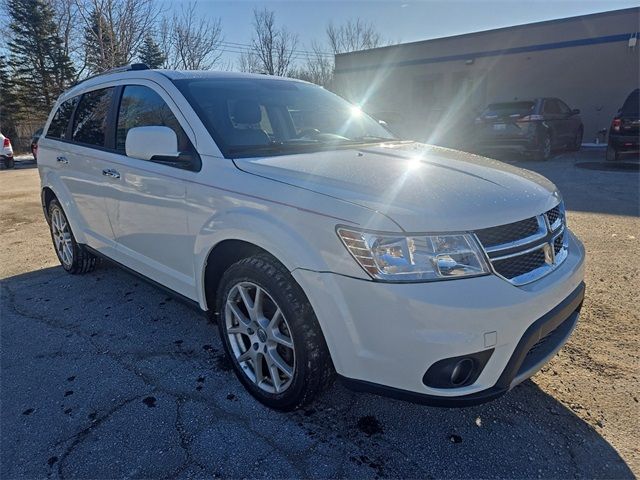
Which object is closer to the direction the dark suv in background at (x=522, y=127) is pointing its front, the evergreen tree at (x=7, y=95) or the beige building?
the beige building

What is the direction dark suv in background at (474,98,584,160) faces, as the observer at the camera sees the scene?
facing away from the viewer and to the right of the viewer

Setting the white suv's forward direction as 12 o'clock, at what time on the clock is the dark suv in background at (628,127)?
The dark suv in background is roughly at 9 o'clock from the white suv.

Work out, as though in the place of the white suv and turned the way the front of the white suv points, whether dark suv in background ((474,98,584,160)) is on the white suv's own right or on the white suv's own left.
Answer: on the white suv's own left

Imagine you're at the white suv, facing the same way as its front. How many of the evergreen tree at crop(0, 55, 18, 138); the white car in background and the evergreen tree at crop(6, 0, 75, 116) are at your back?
3

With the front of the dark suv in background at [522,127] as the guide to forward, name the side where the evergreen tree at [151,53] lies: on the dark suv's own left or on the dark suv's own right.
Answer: on the dark suv's own left

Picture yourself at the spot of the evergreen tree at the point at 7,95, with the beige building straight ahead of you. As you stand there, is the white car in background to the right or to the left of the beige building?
right

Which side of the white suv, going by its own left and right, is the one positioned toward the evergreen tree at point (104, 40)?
back

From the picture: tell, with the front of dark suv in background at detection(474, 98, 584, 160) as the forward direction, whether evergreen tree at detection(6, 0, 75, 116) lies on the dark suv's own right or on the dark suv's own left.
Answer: on the dark suv's own left

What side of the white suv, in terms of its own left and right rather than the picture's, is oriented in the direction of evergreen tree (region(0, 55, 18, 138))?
back
